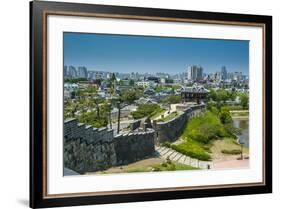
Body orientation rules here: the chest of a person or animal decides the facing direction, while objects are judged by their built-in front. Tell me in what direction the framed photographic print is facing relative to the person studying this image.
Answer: facing the viewer and to the right of the viewer
